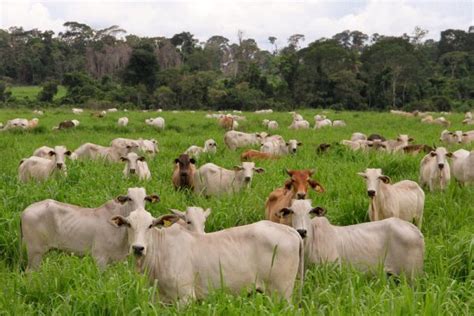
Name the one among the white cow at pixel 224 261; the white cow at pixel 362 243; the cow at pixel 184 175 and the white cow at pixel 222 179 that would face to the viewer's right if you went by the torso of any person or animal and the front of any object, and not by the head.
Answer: the white cow at pixel 222 179

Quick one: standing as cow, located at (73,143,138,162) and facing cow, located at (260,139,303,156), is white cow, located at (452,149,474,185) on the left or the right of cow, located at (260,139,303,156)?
right

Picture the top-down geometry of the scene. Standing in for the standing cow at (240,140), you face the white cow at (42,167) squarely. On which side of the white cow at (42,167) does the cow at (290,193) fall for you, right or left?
left

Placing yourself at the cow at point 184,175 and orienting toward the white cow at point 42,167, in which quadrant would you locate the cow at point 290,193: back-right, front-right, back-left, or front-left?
back-left

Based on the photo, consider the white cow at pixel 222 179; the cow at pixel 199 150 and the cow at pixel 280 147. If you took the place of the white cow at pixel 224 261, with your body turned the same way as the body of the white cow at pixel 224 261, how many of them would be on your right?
3

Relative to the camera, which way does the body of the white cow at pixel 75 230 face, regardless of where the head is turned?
to the viewer's right

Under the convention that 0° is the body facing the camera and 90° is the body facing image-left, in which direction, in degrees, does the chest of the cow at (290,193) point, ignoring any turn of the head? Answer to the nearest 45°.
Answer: approximately 315°

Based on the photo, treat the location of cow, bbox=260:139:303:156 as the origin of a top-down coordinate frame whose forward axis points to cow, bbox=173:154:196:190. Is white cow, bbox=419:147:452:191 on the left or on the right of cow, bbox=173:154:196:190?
left

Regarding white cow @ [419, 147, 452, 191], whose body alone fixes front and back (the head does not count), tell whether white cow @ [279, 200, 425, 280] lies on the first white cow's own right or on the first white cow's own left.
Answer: on the first white cow's own right

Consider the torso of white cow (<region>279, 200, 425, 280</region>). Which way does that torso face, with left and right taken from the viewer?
facing to the left of the viewer
